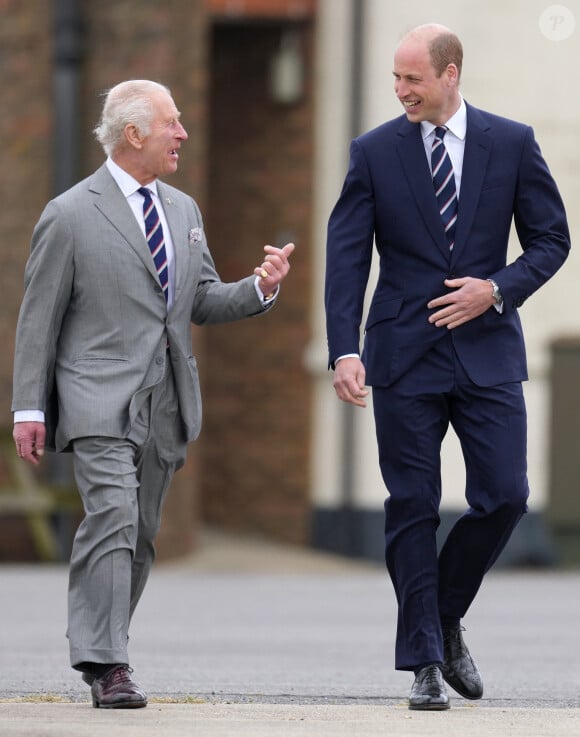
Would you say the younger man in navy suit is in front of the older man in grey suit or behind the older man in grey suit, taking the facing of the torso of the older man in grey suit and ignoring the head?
in front

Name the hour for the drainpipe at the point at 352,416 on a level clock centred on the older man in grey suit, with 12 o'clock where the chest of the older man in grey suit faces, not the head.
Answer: The drainpipe is roughly at 8 o'clock from the older man in grey suit.

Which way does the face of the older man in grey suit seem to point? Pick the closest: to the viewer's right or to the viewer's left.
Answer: to the viewer's right

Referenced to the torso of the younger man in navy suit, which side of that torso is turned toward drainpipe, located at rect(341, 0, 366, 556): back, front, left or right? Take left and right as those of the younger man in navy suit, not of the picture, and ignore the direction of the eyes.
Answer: back

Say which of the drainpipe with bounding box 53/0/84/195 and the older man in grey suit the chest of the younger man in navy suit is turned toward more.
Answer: the older man in grey suit

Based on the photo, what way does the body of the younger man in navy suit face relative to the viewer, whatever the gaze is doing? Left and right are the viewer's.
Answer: facing the viewer

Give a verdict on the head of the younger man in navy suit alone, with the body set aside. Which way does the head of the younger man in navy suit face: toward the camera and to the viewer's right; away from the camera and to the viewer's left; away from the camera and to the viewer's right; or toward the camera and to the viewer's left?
toward the camera and to the viewer's left

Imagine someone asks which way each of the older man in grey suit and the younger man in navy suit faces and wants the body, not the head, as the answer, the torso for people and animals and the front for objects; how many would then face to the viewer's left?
0

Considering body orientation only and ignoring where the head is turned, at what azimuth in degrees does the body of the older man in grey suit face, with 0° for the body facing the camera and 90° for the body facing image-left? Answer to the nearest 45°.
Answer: approximately 315°

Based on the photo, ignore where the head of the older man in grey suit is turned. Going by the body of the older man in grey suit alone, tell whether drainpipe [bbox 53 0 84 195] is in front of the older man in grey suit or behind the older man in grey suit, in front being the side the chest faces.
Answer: behind

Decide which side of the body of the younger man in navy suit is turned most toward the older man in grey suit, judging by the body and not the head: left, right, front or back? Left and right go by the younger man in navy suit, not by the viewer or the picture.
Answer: right
